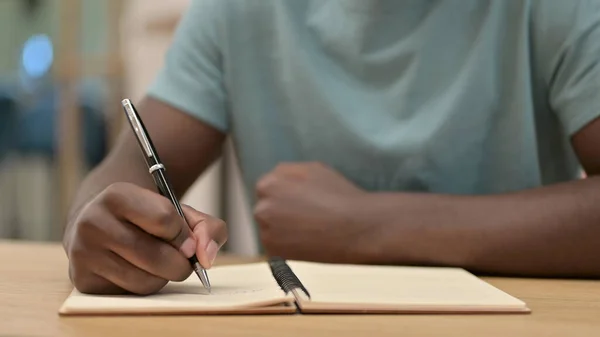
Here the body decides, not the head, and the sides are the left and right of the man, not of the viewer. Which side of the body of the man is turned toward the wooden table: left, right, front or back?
front

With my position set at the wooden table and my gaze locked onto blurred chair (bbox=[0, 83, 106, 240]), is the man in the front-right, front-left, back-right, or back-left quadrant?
front-right

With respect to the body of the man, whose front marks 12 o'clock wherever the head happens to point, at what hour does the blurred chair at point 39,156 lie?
The blurred chair is roughly at 5 o'clock from the man.

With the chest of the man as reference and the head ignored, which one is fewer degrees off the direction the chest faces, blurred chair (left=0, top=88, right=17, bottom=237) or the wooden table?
the wooden table

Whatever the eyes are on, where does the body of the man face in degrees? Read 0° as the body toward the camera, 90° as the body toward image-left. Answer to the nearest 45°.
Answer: approximately 0°

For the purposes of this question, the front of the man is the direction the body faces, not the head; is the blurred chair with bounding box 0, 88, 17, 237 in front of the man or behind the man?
behind
